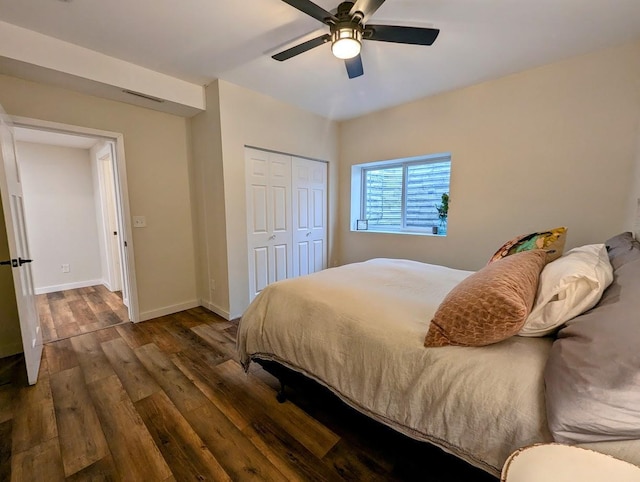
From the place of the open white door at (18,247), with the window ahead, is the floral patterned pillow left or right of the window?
right

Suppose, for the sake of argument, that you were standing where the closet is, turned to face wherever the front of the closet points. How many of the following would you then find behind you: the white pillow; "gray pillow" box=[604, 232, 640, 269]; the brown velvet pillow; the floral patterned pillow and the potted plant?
0

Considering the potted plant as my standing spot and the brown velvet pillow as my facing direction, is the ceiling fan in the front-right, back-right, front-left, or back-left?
front-right

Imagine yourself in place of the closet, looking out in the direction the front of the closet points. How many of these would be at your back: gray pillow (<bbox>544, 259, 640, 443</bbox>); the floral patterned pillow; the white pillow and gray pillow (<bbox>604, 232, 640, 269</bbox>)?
0

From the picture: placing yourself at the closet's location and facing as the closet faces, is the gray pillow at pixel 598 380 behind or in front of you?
in front

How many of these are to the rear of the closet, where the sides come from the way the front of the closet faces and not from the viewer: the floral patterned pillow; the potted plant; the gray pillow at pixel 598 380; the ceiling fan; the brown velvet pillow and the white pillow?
0

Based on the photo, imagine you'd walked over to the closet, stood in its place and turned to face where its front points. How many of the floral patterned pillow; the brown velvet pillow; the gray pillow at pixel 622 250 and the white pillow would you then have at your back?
0

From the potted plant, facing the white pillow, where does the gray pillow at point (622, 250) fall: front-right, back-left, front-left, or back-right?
front-left

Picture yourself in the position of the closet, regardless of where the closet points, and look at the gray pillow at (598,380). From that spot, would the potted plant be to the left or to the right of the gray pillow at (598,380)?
left

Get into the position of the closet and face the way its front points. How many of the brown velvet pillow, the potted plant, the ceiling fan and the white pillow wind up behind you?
0

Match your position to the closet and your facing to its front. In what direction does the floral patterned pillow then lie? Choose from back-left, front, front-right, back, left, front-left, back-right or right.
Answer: front

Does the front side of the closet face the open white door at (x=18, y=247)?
no

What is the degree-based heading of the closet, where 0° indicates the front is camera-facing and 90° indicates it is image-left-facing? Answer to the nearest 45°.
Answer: approximately 315°

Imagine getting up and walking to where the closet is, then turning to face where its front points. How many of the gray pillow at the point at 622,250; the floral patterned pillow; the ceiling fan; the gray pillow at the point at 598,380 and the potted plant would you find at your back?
0

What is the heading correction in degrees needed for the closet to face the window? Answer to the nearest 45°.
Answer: approximately 45° to its left

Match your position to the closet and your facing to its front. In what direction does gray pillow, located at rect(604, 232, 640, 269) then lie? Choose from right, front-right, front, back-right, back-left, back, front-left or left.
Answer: front
